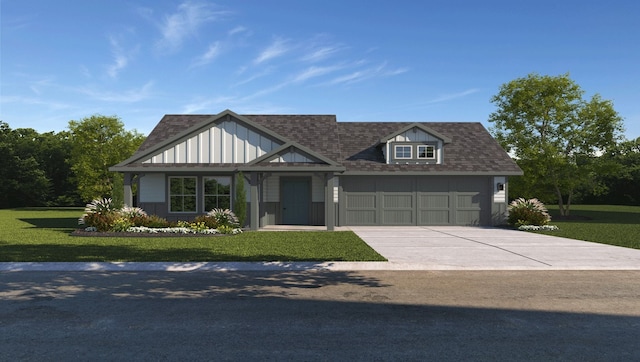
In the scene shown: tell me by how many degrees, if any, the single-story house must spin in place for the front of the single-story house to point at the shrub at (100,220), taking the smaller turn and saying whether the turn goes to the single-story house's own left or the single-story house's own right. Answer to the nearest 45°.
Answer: approximately 45° to the single-story house's own right

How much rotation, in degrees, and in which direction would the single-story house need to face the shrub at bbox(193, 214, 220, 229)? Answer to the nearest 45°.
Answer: approximately 45° to its right

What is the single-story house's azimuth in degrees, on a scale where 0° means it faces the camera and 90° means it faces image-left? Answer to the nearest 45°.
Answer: approximately 0°

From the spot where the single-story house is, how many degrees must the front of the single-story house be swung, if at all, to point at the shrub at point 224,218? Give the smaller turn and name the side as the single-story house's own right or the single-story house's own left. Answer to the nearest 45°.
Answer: approximately 45° to the single-story house's own right

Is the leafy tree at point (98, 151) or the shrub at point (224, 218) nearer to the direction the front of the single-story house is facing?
the shrub

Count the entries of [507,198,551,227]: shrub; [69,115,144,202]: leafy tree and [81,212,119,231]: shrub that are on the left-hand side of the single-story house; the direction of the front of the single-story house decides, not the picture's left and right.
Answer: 1

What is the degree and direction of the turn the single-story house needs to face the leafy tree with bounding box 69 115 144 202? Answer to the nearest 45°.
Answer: approximately 135° to its right

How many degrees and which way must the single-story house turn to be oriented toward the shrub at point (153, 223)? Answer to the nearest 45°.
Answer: approximately 45° to its right

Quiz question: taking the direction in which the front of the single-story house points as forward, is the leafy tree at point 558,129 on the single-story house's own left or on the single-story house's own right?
on the single-story house's own left

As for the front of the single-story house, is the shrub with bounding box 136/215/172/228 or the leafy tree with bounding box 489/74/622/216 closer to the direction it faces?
the shrub

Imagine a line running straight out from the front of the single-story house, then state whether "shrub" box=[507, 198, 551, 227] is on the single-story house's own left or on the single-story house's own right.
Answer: on the single-story house's own left
